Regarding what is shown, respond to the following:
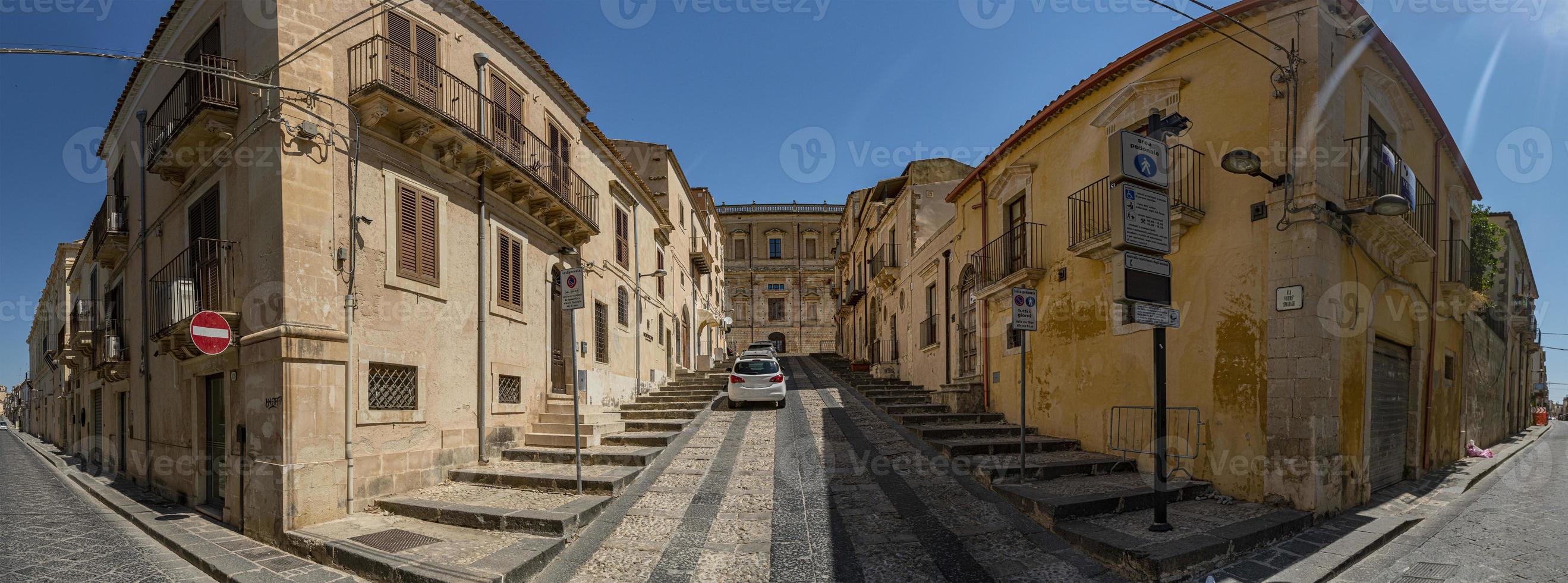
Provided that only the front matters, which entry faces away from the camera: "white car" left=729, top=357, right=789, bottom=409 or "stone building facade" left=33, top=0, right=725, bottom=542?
the white car

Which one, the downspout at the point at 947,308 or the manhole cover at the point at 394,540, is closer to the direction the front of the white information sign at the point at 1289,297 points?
the manhole cover

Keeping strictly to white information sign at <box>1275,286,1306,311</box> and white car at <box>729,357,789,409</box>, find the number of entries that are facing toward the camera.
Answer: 1

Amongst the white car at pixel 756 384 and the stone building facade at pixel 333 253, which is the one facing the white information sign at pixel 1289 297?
the stone building facade

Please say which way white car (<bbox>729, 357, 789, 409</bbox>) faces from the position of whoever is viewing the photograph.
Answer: facing away from the viewer
